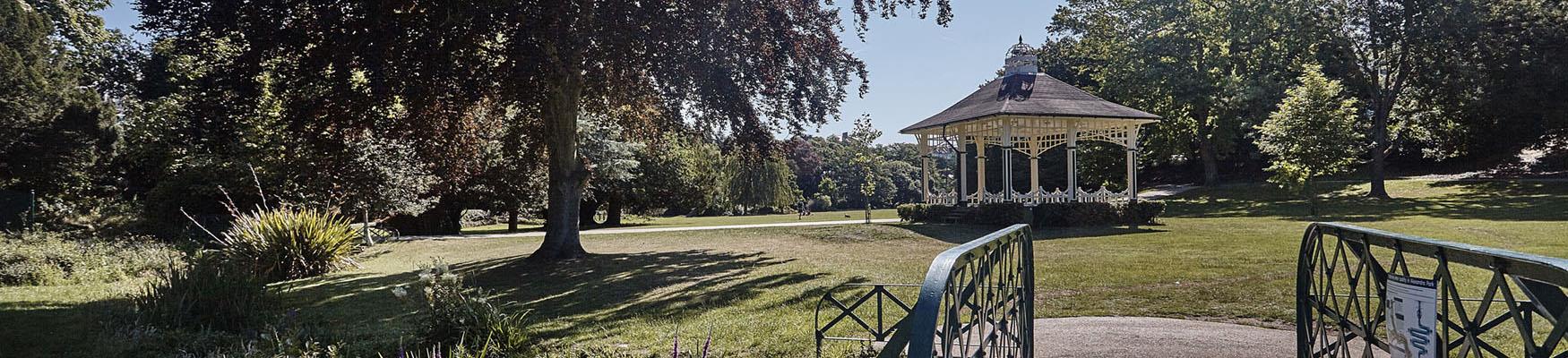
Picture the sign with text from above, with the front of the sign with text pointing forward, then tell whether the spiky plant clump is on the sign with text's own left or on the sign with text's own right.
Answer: on the sign with text's own right

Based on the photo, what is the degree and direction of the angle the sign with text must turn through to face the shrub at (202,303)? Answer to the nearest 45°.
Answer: approximately 45° to its right

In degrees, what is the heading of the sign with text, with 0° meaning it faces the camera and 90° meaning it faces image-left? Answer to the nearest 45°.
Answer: approximately 45°

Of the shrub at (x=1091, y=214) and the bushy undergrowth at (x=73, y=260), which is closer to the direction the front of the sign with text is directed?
the bushy undergrowth

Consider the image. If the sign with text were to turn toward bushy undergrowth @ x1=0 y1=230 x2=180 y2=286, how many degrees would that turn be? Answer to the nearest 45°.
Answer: approximately 45° to its right

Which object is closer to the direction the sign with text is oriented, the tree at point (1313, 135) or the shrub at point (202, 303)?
the shrub
